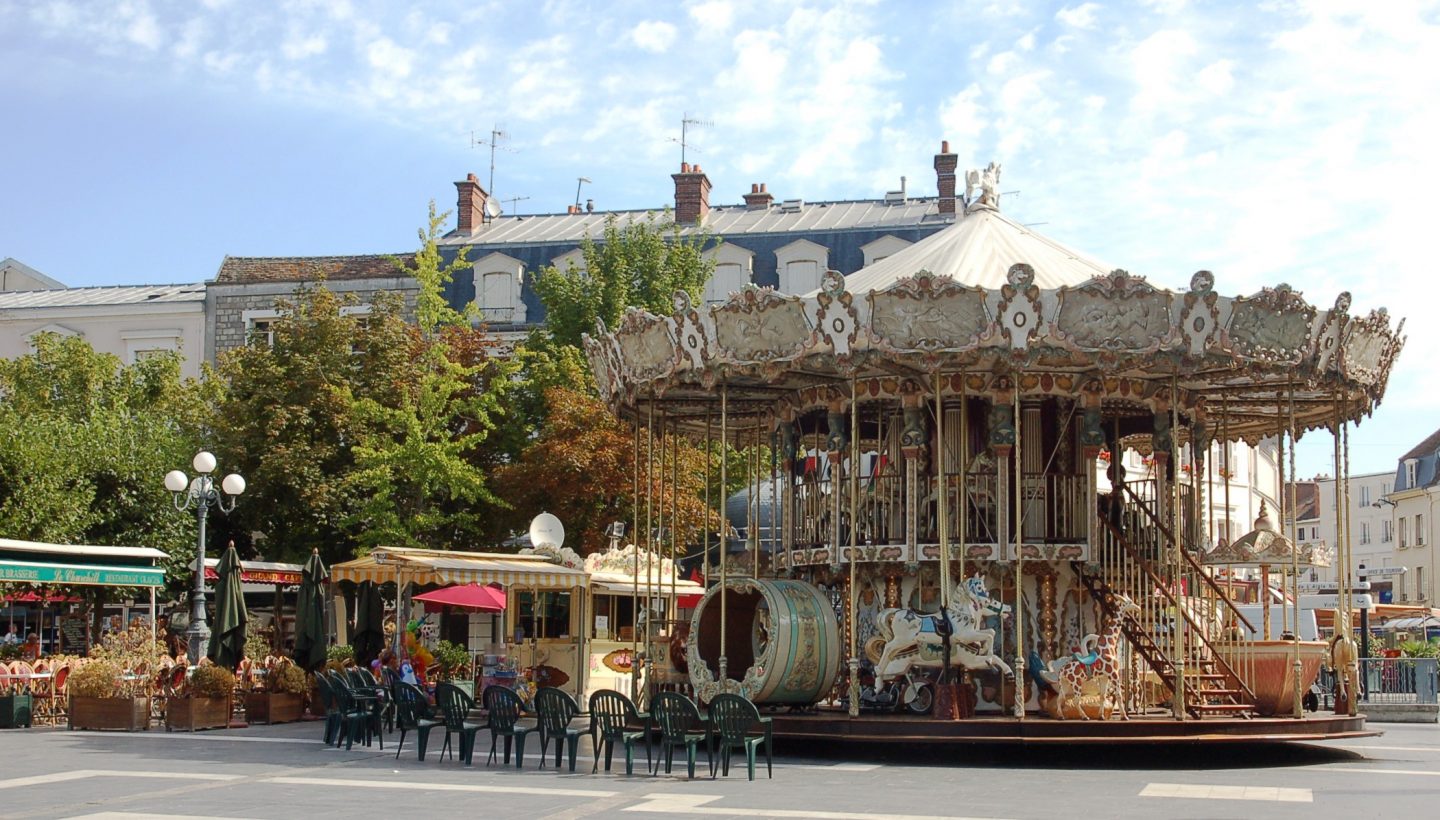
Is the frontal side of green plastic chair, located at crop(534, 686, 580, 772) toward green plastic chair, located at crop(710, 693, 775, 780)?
no

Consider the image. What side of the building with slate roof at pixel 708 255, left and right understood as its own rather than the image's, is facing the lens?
front

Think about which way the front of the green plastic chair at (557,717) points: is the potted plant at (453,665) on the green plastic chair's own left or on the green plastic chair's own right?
on the green plastic chair's own left

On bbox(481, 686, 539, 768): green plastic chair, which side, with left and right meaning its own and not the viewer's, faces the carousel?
front

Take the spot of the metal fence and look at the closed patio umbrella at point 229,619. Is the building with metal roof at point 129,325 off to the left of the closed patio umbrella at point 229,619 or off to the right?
right

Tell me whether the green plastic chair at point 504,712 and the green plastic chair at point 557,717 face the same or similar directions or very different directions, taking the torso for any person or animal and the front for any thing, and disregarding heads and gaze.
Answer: same or similar directions

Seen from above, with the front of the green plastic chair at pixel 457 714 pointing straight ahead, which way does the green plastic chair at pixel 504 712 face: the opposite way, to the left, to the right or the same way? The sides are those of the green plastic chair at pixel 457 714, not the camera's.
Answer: the same way

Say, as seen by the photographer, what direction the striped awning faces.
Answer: facing the viewer

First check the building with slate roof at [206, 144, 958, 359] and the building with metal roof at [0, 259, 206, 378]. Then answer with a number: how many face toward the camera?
2

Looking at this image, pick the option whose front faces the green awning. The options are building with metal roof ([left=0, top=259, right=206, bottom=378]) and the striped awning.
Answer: the building with metal roof

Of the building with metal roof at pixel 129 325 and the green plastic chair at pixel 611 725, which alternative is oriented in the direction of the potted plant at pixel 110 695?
the building with metal roof

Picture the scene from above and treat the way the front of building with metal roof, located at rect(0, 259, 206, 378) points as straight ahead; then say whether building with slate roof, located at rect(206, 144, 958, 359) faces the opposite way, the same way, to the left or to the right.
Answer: the same way

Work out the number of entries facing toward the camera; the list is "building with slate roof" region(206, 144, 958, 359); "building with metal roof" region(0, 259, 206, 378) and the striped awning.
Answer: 3

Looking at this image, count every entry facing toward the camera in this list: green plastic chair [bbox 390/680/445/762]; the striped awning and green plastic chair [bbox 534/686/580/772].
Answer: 1

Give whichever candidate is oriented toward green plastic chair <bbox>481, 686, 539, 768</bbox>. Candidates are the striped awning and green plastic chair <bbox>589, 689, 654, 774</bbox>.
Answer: the striped awning

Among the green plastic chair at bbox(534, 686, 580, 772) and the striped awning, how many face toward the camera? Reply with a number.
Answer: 1
